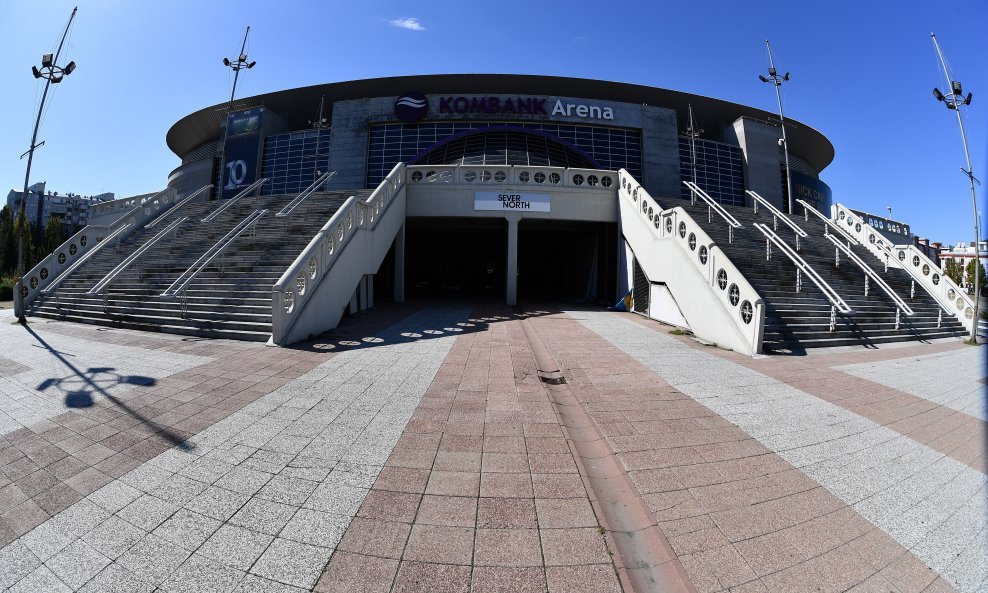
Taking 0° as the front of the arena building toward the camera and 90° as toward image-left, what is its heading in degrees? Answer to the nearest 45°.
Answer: approximately 0°

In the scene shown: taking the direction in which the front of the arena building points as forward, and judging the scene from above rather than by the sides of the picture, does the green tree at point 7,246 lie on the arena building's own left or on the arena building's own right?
on the arena building's own right
